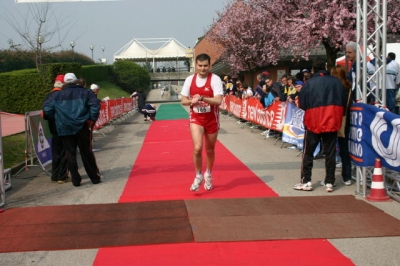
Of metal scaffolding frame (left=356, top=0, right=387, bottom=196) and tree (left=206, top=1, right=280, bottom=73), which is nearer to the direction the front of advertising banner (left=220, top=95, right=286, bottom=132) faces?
the metal scaffolding frame

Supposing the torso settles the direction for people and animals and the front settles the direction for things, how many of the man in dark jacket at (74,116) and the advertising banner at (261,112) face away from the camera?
1

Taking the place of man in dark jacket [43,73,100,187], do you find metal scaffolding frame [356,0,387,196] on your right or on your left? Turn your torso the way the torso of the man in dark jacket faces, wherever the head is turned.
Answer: on your right

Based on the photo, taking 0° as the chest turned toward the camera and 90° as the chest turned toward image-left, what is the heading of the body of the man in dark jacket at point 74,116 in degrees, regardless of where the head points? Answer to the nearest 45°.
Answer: approximately 180°

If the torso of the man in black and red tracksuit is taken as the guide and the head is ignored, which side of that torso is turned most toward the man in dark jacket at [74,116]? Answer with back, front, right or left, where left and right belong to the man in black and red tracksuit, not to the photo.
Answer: left

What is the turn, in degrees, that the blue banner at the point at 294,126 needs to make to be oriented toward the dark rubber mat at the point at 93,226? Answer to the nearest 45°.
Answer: approximately 45° to its left

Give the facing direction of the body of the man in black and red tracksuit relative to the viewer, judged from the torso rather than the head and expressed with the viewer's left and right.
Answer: facing away from the viewer

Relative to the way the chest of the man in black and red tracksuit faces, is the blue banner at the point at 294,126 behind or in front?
in front

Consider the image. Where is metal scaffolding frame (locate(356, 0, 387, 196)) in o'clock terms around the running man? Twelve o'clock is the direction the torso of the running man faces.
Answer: The metal scaffolding frame is roughly at 9 o'clock from the running man.
